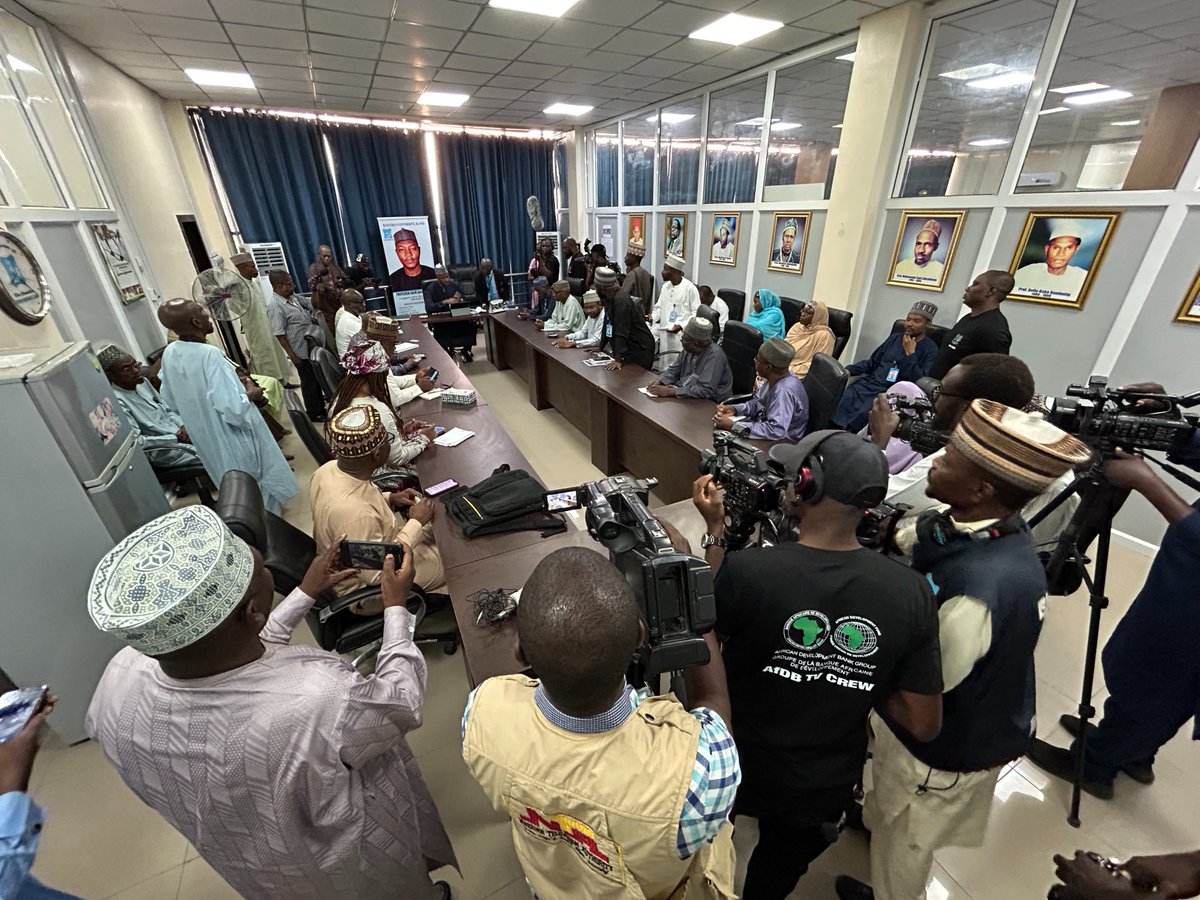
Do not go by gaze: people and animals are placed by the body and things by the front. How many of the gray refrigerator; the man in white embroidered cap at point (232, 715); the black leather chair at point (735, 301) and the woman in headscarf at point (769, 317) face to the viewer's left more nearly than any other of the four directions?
2

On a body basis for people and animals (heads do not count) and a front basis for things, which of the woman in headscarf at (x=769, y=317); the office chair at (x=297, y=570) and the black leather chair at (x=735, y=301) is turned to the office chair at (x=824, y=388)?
the office chair at (x=297, y=570)

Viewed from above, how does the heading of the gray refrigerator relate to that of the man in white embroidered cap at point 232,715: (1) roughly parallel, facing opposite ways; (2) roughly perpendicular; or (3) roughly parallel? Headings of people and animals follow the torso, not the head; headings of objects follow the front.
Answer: roughly perpendicular

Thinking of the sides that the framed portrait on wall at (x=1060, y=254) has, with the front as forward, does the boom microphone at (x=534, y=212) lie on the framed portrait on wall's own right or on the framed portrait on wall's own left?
on the framed portrait on wall's own right

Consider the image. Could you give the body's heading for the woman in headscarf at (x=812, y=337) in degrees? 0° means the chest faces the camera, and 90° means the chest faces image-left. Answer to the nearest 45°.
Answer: approximately 45°

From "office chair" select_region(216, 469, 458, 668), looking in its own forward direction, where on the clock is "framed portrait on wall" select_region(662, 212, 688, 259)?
The framed portrait on wall is roughly at 11 o'clock from the office chair.

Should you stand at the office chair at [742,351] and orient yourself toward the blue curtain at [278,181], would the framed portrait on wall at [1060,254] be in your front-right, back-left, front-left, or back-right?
back-right

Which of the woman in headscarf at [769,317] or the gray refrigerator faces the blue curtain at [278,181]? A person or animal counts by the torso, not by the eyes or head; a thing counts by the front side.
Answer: the woman in headscarf

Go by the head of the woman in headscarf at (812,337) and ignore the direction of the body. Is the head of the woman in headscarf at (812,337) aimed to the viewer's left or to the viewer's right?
to the viewer's left

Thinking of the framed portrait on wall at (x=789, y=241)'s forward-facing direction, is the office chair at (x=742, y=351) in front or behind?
in front

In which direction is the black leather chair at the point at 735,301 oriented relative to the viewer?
to the viewer's left

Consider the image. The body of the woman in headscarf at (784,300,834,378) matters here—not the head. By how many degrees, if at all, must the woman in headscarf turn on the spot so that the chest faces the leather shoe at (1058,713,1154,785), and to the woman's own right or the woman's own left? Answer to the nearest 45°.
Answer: approximately 90° to the woman's own left

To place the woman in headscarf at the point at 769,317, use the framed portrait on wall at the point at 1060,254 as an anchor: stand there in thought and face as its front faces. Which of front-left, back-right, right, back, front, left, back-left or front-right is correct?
front-right

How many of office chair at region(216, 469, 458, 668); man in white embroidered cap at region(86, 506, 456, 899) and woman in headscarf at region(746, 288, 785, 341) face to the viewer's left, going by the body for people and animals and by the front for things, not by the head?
1

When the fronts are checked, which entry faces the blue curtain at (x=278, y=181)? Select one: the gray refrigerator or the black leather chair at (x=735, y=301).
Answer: the black leather chair

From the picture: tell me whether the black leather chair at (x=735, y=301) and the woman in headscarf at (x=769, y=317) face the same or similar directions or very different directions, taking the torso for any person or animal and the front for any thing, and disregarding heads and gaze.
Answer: same or similar directions

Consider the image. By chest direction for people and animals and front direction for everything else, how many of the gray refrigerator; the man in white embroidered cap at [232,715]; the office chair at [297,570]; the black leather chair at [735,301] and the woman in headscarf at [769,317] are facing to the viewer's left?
2

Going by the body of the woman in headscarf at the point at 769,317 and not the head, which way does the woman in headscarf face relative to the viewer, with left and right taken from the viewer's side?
facing to the left of the viewer

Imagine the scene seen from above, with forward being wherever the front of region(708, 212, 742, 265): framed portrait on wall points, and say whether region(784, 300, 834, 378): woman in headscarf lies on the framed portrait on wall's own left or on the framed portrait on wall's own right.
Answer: on the framed portrait on wall's own left
